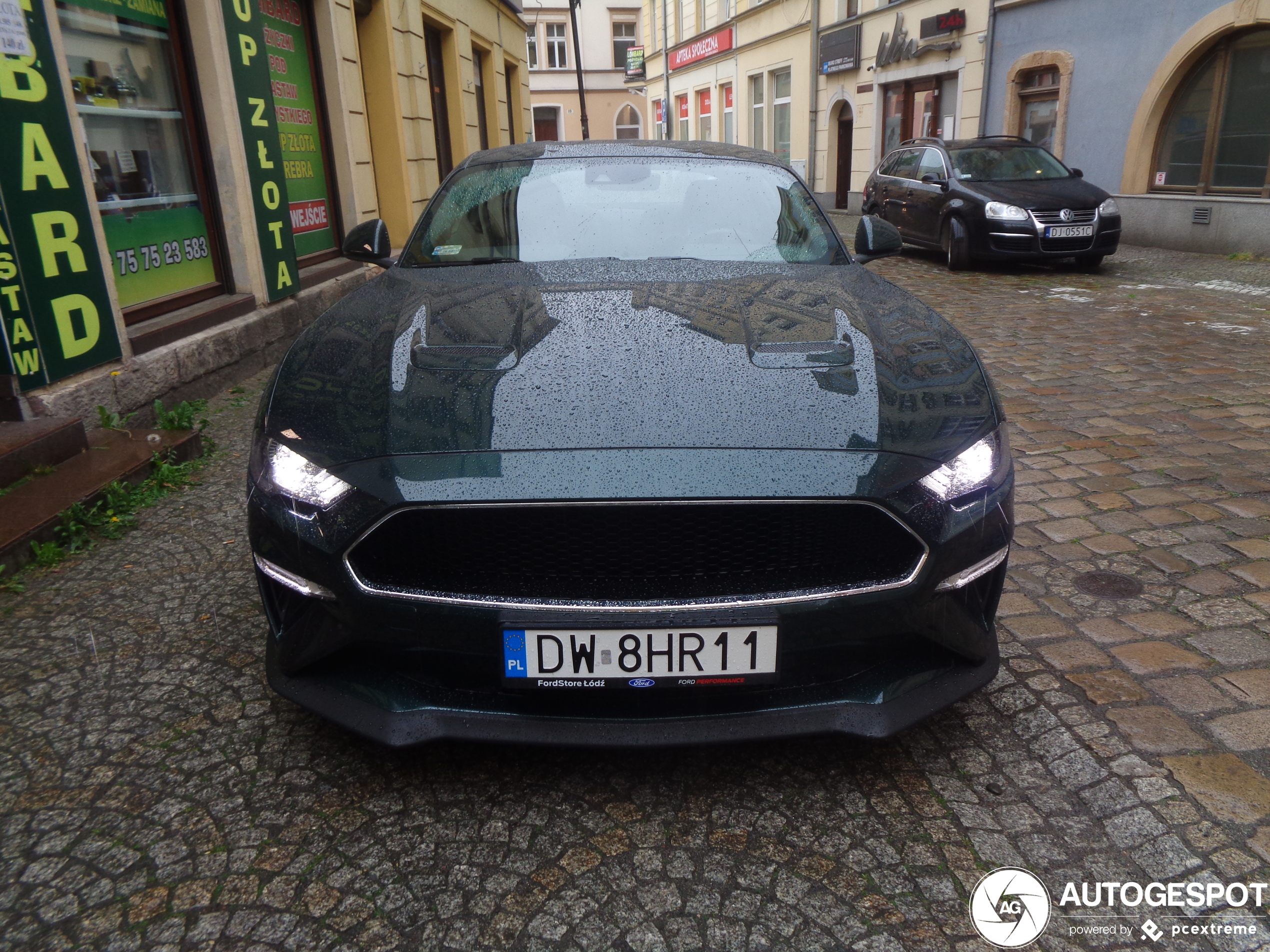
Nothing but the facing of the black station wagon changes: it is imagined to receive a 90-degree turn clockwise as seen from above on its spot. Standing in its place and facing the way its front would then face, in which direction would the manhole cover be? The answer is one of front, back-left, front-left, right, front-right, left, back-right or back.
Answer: front-left

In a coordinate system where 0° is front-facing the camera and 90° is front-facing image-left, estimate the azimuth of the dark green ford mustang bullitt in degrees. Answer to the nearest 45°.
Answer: approximately 0°

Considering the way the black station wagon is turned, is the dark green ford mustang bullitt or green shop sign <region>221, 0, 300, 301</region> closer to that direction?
the dark green ford mustang bullitt

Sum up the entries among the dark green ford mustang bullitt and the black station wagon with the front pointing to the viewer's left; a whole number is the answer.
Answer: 0

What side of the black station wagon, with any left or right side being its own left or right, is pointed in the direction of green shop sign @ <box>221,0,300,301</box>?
right

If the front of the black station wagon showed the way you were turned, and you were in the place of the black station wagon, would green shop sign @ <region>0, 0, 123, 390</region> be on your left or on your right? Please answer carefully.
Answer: on your right

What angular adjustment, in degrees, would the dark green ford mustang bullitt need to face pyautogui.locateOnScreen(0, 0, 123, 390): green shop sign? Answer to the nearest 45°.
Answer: approximately 135° to its right

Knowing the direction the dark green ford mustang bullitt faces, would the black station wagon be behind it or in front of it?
behind

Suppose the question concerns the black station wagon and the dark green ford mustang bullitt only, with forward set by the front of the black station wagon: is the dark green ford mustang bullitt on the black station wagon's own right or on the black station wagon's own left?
on the black station wagon's own right

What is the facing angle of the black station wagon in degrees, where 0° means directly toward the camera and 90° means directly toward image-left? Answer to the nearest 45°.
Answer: approximately 315°
